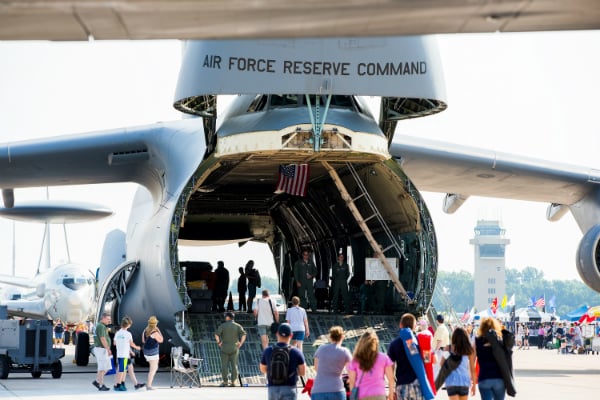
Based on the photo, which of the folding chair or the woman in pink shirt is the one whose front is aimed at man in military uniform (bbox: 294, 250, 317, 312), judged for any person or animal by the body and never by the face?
the woman in pink shirt

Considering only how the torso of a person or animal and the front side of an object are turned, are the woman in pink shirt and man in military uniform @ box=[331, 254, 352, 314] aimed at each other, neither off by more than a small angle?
yes

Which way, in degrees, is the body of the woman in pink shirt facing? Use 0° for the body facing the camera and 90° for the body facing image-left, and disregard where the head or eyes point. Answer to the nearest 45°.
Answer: approximately 180°

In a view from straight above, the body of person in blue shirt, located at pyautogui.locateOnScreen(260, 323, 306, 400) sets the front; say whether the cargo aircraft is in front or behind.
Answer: in front

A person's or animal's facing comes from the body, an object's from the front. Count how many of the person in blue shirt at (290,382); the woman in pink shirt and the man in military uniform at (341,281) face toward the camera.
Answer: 1

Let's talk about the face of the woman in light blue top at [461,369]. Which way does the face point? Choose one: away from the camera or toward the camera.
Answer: away from the camera

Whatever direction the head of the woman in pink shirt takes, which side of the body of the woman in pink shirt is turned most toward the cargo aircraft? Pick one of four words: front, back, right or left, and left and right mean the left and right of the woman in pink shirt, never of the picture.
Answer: front

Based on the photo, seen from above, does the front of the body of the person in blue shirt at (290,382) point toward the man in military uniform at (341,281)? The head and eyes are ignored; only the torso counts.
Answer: yes

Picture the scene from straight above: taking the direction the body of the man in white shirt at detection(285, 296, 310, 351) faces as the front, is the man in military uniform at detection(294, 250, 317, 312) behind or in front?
in front

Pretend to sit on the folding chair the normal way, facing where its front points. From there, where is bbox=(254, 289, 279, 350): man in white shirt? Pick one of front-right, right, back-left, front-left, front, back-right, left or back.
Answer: left

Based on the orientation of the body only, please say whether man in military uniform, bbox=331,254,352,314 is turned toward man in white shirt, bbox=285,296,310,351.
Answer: yes

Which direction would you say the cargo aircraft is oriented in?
toward the camera

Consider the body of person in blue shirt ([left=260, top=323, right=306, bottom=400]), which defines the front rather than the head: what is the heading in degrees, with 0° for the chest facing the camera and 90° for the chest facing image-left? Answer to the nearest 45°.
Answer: approximately 180°

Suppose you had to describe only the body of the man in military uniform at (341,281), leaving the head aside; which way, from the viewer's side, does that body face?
toward the camera

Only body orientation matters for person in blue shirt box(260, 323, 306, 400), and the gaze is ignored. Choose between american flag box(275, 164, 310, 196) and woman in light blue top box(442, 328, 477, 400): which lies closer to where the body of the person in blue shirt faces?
the american flag

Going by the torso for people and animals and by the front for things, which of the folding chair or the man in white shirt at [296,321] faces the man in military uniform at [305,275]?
the man in white shirt

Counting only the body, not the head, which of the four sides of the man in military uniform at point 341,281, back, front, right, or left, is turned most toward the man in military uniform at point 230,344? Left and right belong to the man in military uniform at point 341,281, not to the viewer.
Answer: front
